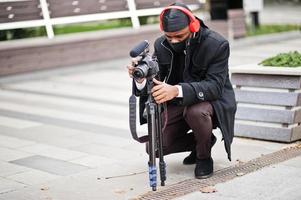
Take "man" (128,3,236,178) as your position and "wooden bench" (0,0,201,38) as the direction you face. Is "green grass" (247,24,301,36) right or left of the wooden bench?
right

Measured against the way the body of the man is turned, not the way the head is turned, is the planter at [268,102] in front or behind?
behind

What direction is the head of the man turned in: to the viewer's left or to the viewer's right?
to the viewer's left

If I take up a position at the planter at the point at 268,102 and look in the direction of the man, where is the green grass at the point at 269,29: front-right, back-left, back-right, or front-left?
back-right

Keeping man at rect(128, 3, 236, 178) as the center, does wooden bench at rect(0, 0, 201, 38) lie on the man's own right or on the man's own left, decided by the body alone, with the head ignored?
on the man's own right

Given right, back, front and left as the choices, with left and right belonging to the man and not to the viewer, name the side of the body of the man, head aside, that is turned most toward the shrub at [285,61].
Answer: back

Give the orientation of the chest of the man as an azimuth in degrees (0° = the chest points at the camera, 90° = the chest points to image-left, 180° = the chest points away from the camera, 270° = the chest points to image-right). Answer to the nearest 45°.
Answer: approximately 45°
